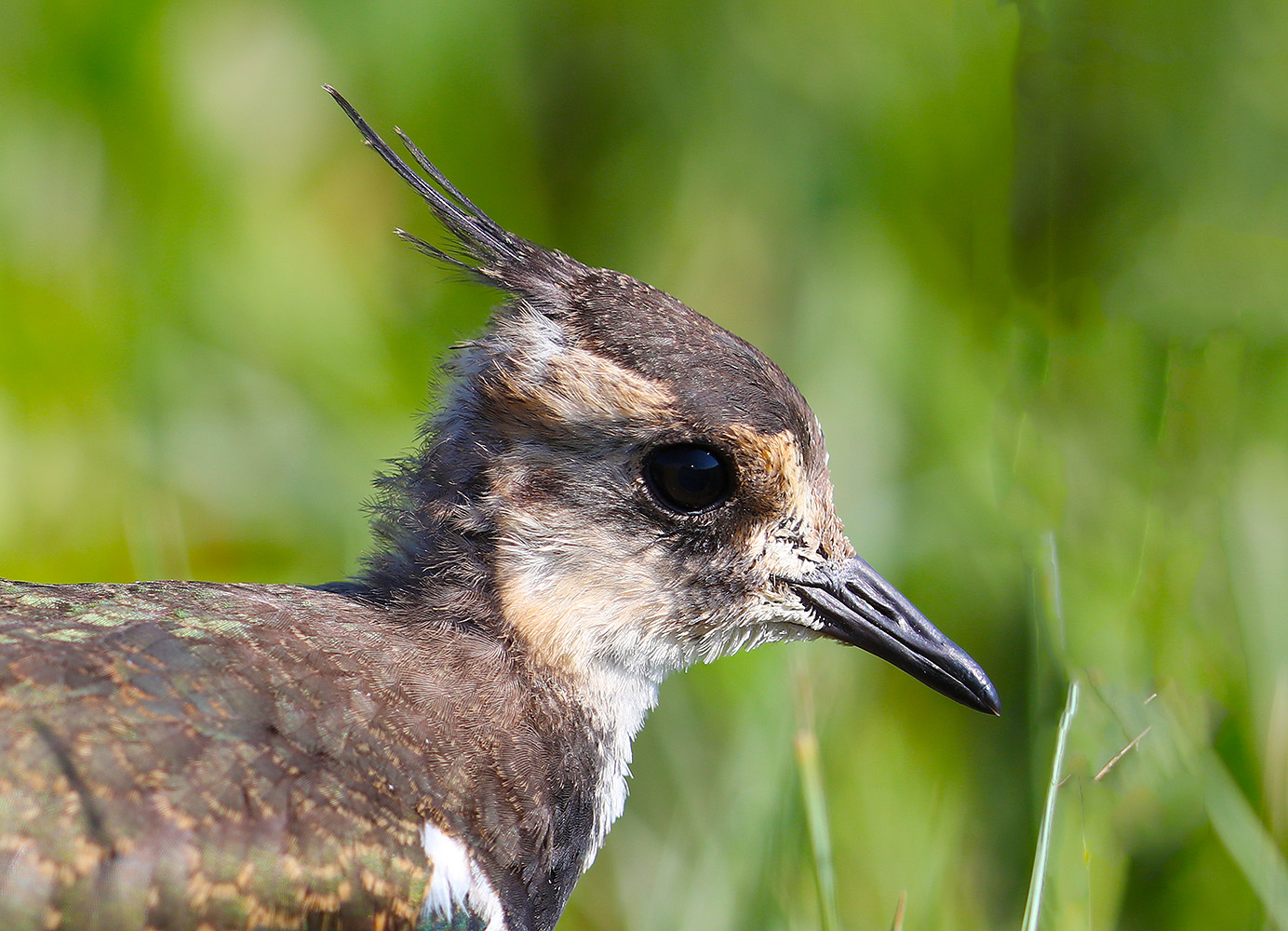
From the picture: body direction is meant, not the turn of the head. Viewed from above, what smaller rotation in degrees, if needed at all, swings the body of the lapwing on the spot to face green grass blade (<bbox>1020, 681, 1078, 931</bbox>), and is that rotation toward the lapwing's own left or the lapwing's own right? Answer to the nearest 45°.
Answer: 0° — it already faces it

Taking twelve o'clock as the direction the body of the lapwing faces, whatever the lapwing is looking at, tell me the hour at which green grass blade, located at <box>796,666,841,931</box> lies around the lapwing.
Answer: The green grass blade is roughly at 12 o'clock from the lapwing.

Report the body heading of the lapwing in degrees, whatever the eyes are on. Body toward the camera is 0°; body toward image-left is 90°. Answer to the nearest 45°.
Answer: approximately 270°
